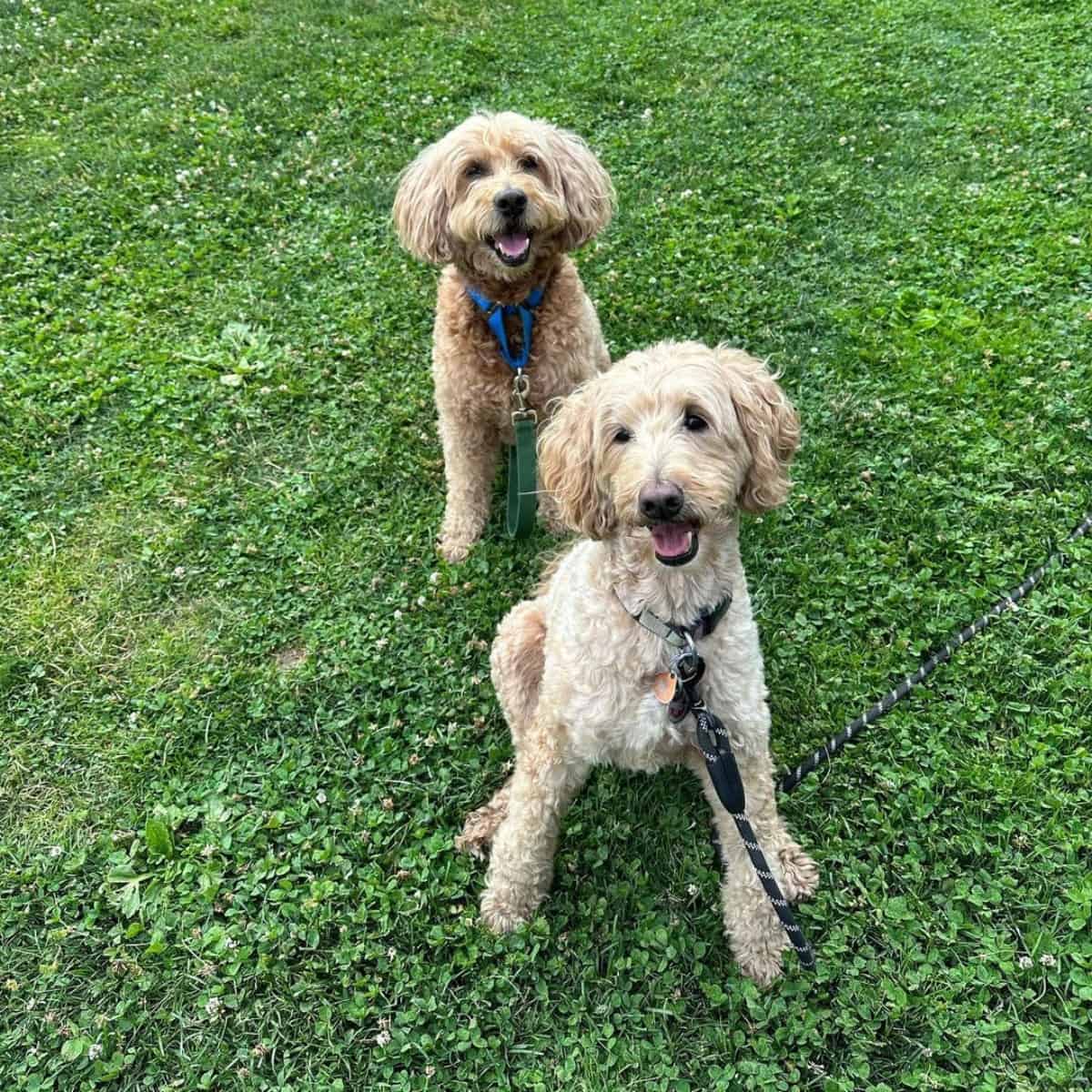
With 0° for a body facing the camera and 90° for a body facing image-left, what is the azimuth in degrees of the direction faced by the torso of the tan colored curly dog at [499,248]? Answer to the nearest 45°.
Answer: approximately 0°

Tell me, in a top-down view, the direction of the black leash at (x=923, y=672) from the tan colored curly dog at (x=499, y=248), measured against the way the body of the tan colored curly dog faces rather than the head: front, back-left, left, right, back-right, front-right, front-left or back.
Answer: front-left

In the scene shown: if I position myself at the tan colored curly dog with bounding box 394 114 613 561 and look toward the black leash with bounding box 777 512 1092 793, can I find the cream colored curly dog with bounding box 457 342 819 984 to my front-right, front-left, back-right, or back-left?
front-right

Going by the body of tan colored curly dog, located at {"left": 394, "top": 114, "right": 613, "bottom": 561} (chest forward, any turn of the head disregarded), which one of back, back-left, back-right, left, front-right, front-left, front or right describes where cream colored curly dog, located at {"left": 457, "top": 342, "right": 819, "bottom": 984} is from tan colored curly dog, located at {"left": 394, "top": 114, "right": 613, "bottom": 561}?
front

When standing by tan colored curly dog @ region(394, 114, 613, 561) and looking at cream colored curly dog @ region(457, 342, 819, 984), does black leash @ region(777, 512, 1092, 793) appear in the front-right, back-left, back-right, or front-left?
front-left

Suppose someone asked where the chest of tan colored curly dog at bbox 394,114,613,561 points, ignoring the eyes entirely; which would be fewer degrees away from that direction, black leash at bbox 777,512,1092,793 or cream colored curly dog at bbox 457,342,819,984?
the cream colored curly dog
